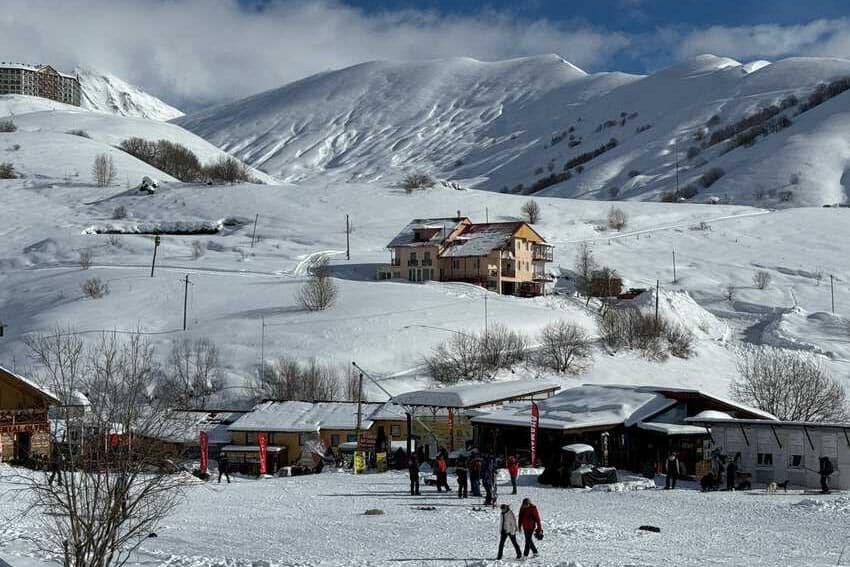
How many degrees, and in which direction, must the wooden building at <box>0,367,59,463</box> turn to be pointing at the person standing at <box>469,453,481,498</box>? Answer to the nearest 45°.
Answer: approximately 45° to its left

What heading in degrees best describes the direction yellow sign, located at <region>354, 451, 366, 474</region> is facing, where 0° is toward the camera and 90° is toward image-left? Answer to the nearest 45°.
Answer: approximately 0°

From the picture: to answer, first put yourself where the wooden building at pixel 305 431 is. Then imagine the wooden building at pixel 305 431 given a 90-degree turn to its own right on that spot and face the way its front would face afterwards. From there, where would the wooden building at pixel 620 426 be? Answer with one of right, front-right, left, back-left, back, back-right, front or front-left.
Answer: back-left

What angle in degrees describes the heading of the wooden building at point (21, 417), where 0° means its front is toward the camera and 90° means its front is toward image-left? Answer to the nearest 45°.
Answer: approximately 0°

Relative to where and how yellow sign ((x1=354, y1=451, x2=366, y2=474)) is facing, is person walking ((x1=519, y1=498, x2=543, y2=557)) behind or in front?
in front

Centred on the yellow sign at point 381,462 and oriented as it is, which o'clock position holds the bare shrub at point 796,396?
The bare shrub is roughly at 8 o'clock from the yellow sign.

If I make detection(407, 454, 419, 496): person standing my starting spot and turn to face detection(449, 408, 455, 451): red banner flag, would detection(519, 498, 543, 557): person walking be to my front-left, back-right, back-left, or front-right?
back-right

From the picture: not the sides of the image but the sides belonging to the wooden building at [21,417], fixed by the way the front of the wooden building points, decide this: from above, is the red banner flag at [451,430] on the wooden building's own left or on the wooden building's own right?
on the wooden building's own left

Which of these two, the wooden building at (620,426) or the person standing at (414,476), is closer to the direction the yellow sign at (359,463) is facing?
the person standing

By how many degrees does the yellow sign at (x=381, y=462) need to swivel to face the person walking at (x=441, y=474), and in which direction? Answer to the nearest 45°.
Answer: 0° — it already faces them

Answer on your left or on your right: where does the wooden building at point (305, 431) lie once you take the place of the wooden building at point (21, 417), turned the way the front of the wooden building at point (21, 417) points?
on your left
